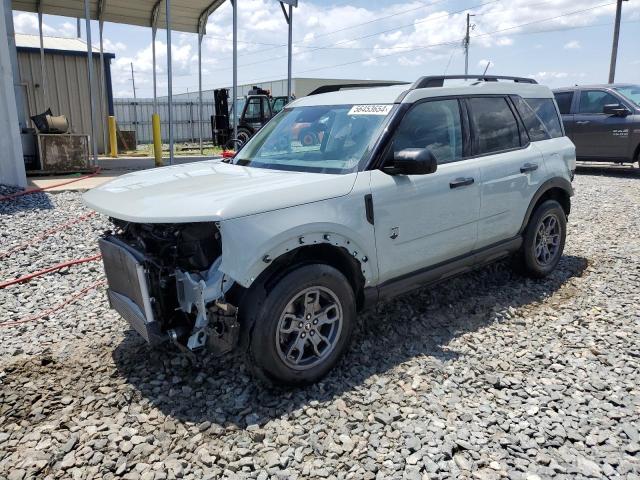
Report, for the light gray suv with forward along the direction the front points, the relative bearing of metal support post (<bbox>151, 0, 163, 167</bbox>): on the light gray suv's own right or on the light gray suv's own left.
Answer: on the light gray suv's own right

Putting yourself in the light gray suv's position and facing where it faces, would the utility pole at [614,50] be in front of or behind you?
behind

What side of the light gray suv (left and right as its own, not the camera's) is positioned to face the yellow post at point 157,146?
right

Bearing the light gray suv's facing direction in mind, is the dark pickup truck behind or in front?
behind

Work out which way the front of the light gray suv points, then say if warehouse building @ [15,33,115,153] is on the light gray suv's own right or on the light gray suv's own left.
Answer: on the light gray suv's own right

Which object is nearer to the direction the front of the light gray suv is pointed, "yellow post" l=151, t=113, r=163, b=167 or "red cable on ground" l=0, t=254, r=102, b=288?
the red cable on ground

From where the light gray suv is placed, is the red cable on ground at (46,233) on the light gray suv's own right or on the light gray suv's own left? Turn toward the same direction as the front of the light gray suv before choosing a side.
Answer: on the light gray suv's own right

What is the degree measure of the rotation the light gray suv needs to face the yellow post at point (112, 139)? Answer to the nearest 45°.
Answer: approximately 90° to its right

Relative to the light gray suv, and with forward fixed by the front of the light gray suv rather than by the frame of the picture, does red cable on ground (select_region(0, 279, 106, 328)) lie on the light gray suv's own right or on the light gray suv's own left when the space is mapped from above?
on the light gray suv's own right

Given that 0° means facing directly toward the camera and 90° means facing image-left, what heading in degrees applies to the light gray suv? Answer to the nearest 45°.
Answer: approximately 45°

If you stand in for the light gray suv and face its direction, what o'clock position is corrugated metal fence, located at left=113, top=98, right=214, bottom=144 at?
The corrugated metal fence is roughly at 4 o'clock from the light gray suv.

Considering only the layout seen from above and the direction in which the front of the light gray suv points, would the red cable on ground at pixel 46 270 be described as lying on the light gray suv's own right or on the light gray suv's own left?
on the light gray suv's own right
